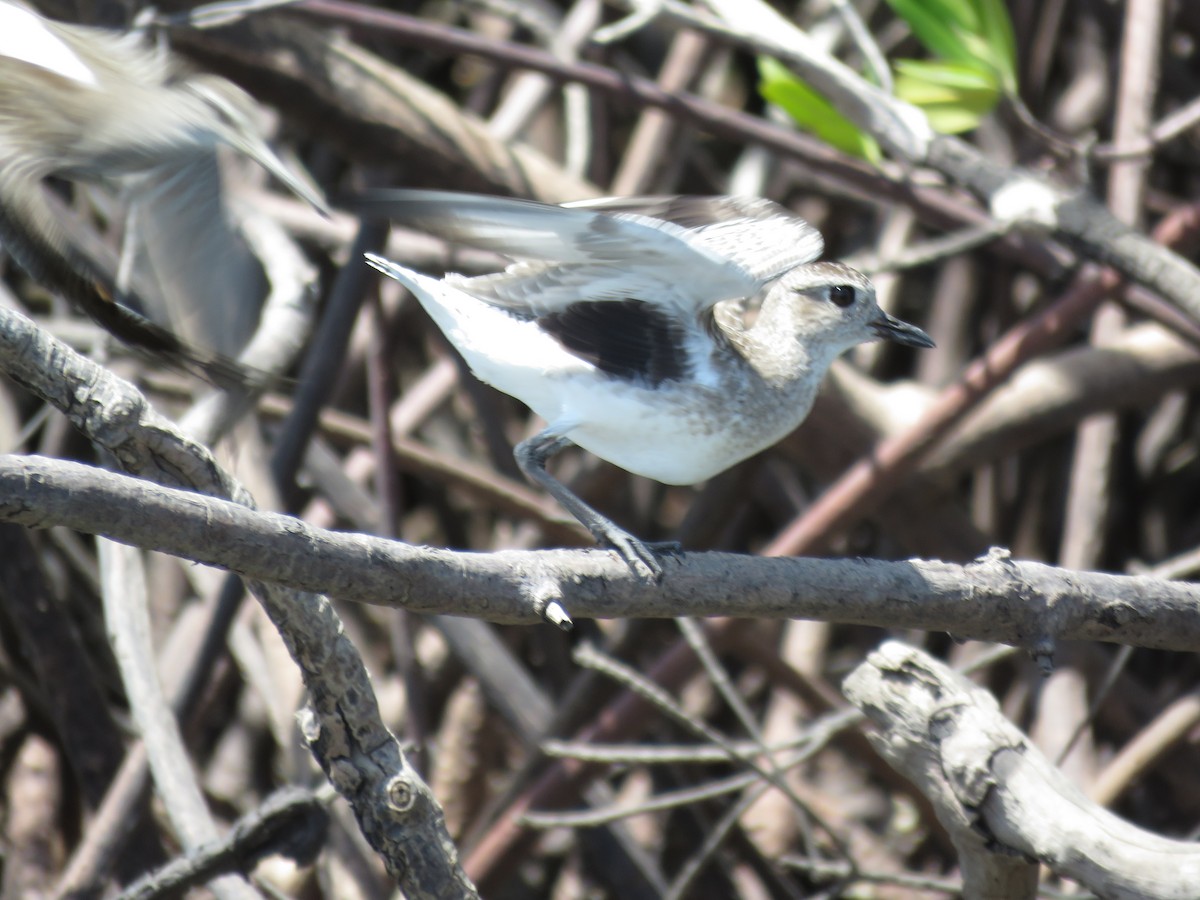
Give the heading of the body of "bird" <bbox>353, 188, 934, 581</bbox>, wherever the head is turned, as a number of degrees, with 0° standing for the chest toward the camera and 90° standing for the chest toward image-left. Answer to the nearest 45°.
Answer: approximately 270°
